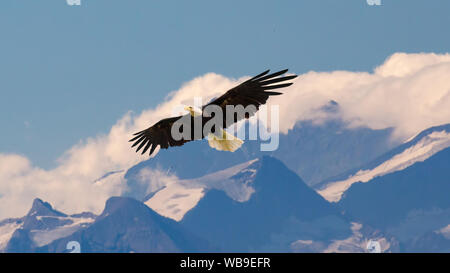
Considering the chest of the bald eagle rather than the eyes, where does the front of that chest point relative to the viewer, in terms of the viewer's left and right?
facing the viewer and to the left of the viewer
